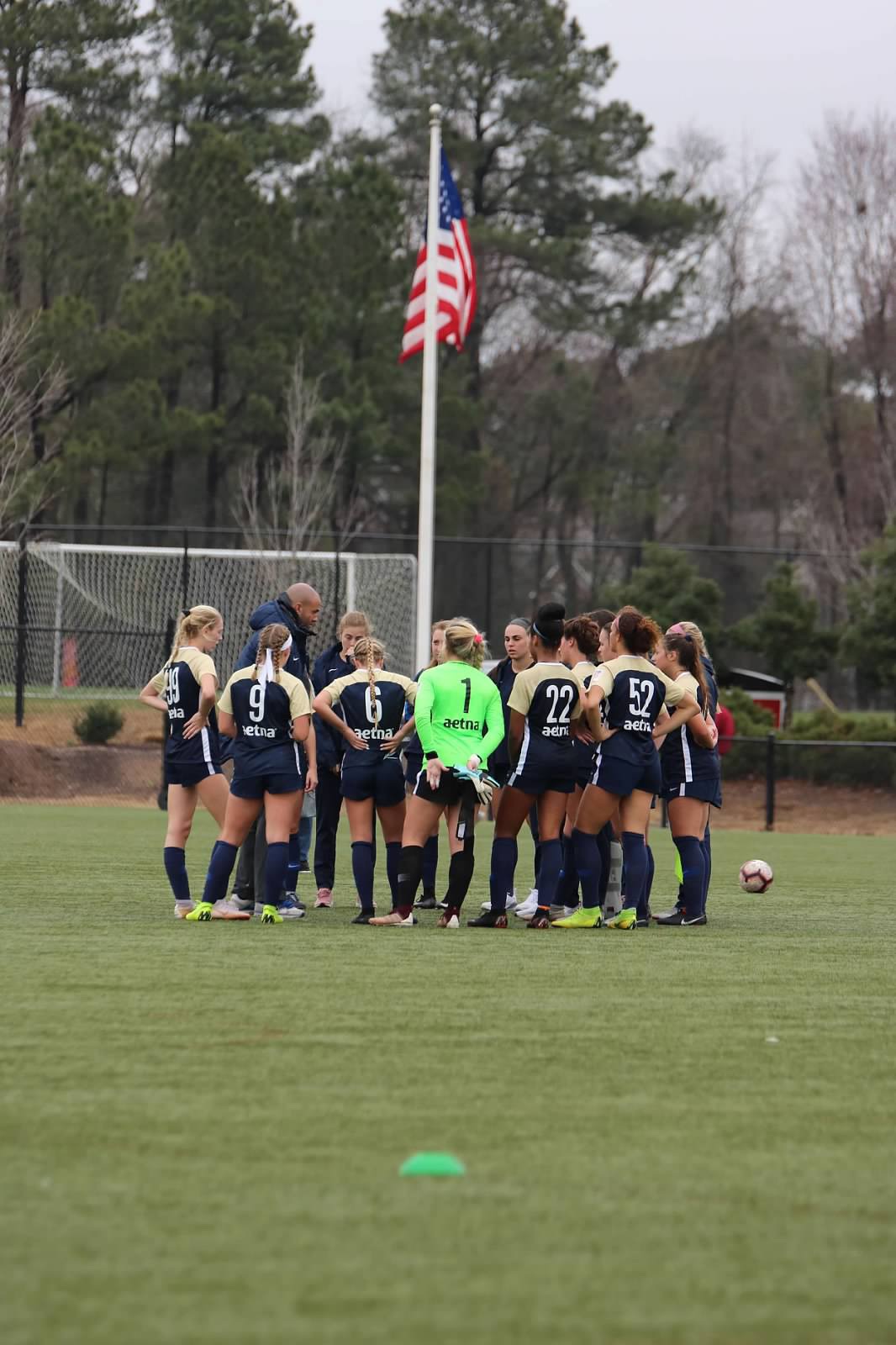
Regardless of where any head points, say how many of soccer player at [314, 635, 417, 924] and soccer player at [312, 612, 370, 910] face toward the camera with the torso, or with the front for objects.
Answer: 1

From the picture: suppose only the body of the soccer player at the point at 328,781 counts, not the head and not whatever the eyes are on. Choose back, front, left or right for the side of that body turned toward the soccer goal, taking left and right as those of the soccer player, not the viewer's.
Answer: back

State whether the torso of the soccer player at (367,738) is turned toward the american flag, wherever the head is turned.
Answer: yes

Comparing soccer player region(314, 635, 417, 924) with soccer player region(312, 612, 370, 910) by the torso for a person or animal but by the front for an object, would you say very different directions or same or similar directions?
very different directions

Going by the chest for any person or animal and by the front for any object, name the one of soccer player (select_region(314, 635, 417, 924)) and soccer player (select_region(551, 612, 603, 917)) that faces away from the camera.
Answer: soccer player (select_region(314, 635, 417, 924))

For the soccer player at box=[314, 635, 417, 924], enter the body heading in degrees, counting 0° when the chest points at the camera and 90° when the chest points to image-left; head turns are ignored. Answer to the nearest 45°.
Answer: approximately 180°

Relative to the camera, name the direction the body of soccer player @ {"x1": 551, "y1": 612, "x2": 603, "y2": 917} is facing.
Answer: to the viewer's left

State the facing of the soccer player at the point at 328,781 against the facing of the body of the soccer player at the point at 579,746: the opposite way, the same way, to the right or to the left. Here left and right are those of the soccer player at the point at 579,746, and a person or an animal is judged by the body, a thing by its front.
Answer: to the left

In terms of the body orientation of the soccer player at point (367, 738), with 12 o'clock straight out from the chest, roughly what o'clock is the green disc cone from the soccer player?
The green disc cone is roughly at 6 o'clock from the soccer player.
